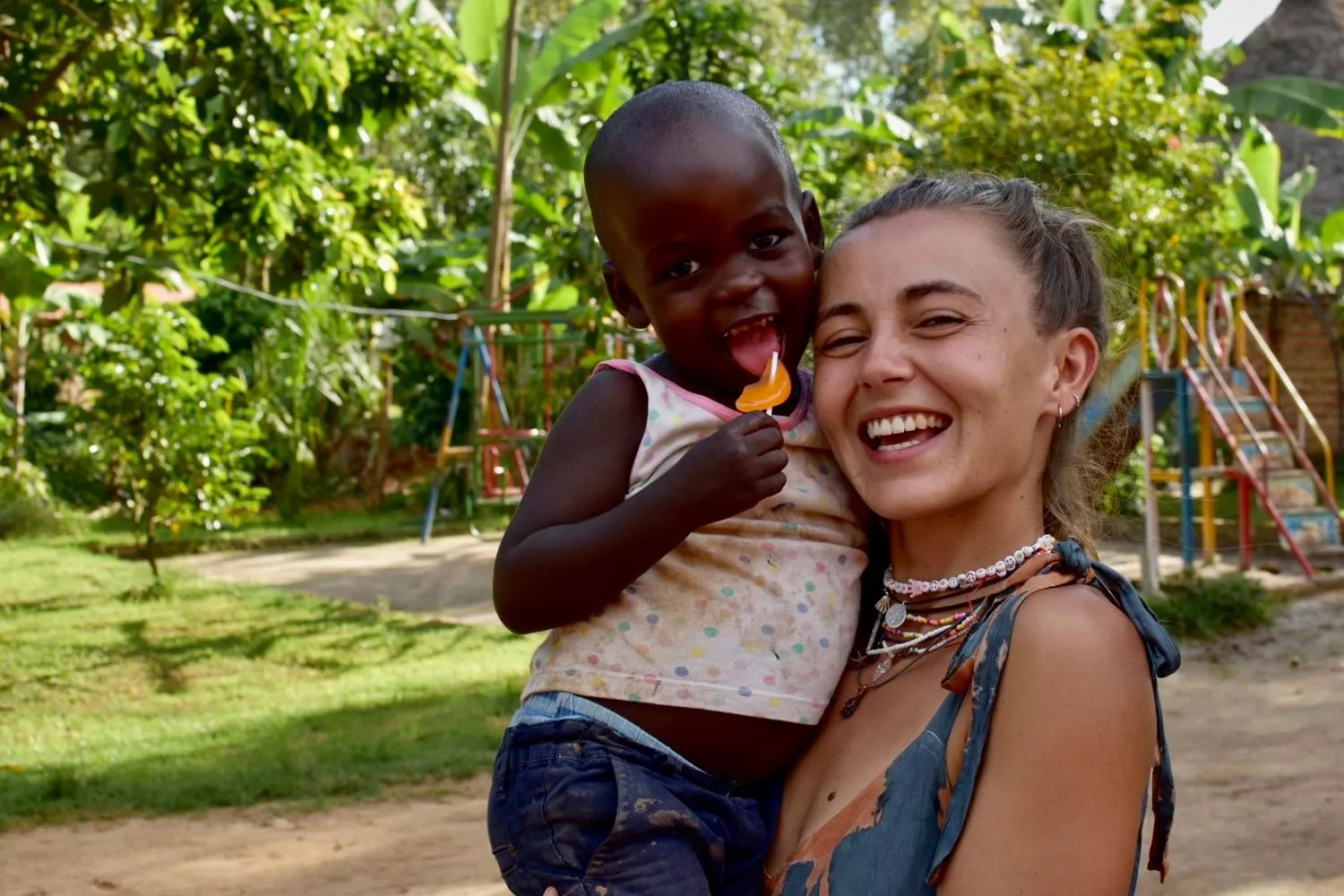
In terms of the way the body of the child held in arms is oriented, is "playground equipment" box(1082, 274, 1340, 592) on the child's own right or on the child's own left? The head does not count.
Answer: on the child's own left

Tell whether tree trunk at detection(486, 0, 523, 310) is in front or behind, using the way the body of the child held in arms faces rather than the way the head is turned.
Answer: behind

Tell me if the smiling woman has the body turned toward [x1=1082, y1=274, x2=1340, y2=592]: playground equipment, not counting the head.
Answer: no

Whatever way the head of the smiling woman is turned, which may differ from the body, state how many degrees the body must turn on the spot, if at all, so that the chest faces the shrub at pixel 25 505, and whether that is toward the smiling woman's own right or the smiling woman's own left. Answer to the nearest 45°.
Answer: approximately 90° to the smiling woman's own right

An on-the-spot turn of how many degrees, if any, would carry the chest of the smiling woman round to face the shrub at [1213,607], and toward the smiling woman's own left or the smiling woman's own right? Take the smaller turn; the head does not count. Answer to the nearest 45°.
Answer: approximately 135° to the smiling woman's own right

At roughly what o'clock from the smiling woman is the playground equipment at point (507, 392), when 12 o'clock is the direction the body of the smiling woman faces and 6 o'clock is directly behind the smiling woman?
The playground equipment is roughly at 4 o'clock from the smiling woman.

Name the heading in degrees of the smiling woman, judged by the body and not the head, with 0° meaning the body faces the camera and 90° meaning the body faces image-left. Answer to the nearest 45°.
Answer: approximately 45°

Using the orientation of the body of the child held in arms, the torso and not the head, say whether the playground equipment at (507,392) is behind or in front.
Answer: behind

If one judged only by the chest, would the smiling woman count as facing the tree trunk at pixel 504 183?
no

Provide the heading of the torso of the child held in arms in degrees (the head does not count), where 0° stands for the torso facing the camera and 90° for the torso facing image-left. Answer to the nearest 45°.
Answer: approximately 315°

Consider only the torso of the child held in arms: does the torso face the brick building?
no
